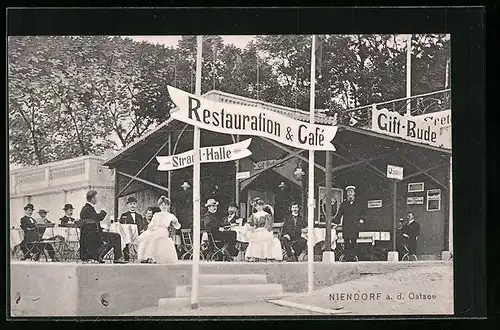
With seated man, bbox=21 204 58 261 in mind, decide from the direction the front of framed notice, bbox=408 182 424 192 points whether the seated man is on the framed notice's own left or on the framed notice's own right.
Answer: on the framed notice's own right

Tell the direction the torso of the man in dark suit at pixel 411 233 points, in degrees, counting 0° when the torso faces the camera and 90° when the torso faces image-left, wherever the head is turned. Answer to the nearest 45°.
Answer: approximately 45°

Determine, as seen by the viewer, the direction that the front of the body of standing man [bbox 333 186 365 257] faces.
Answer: toward the camera

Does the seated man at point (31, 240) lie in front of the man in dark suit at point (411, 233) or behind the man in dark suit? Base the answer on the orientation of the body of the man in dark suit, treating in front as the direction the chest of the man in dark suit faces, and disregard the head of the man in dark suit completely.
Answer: in front

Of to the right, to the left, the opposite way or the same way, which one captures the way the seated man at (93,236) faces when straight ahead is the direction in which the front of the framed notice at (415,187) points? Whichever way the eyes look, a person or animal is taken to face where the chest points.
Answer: to the left

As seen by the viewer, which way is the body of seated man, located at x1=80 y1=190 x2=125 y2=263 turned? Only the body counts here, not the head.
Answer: to the viewer's right

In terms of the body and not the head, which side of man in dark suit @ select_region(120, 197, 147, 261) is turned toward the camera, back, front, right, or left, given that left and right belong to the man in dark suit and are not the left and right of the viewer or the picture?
front

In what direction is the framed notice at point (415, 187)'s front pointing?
toward the camera

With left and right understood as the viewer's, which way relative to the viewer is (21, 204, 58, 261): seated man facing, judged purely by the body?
facing the viewer and to the right of the viewer

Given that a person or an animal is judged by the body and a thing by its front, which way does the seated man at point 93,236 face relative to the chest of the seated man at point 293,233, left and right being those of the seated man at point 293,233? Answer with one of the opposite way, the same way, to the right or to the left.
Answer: to the left
